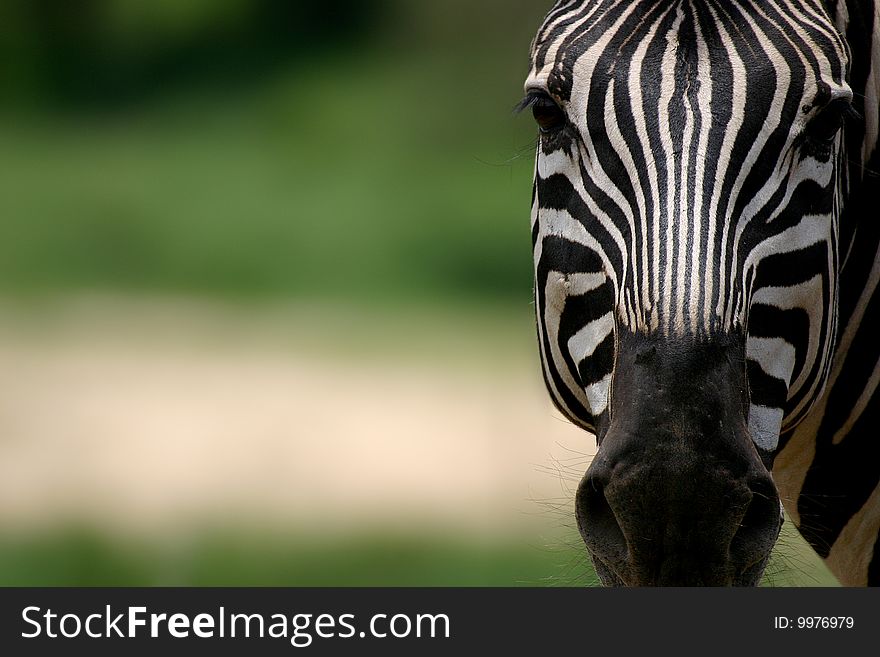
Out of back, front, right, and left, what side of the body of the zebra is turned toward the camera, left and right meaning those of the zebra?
front
